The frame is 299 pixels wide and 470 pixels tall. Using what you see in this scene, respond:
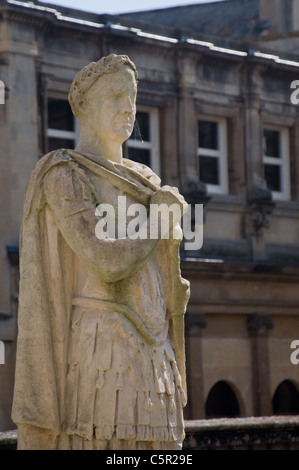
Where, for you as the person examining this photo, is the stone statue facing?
facing the viewer and to the right of the viewer

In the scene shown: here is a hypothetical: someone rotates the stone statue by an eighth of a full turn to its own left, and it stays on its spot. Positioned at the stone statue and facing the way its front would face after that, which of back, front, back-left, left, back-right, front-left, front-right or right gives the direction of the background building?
left
